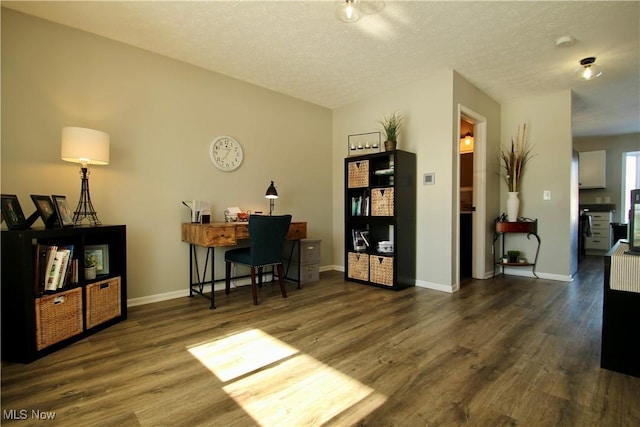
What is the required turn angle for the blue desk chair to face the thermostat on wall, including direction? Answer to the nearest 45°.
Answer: approximately 135° to its right

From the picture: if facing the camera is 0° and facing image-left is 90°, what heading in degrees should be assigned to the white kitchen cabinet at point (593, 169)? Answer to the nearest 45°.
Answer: approximately 0°

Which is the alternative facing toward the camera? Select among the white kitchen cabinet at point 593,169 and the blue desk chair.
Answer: the white kitchen cabinet

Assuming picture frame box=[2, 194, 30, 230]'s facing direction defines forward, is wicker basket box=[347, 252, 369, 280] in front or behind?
in front

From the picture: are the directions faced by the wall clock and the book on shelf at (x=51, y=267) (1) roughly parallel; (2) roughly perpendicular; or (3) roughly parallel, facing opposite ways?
roughly parallel

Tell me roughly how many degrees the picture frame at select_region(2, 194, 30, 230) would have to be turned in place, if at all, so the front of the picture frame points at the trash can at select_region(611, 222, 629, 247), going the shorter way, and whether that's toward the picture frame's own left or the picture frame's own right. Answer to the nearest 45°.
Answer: approximately 45° to the picture frame's own left

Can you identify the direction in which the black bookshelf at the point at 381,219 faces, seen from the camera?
facing the viewer and to the left of the viewer

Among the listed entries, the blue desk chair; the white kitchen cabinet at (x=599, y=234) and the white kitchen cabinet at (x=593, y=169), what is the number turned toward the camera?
2

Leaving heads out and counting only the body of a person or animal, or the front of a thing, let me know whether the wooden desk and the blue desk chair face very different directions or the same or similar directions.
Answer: very different directions

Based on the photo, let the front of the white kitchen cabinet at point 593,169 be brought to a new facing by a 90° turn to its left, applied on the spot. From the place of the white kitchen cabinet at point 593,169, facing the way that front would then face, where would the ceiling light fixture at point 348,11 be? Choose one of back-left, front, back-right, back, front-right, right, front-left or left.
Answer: right

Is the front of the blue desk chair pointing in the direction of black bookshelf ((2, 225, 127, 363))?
no

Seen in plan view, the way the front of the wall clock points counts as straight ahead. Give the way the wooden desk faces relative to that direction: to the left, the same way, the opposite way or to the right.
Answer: the same way

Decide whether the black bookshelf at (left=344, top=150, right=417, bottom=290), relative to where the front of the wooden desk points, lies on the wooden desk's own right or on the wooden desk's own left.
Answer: on the wooden desk's own left
